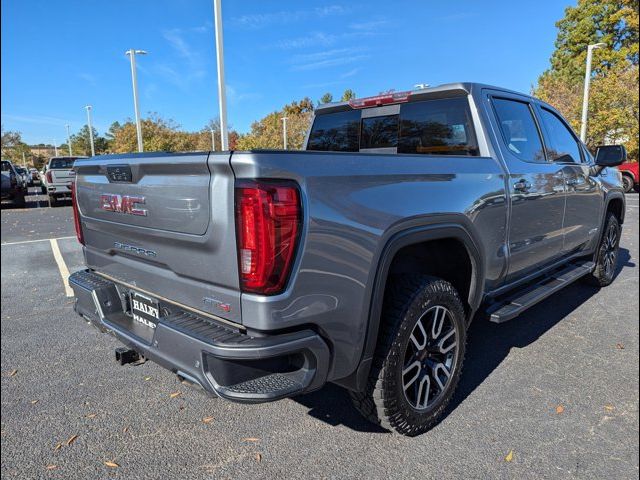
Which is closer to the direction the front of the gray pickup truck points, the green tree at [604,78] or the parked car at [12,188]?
the green tree

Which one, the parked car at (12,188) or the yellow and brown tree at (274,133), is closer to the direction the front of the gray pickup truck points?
the yellow and brown tree

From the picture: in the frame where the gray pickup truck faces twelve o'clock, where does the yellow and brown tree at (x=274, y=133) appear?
The yellow and brown tree is roughly at 10 o'clock from the gray pickup truck.

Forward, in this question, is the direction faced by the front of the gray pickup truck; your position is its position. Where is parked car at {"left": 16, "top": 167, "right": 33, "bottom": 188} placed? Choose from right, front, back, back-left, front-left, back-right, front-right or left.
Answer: left

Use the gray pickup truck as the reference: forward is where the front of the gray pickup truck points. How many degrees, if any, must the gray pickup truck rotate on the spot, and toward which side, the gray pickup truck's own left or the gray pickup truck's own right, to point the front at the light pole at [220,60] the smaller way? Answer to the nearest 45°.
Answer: approximately 45° to the gray pickup truck's own left

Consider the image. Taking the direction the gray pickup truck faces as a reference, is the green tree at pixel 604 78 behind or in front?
in front

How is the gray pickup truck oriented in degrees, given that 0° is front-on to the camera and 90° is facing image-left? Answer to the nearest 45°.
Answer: approximately 225°

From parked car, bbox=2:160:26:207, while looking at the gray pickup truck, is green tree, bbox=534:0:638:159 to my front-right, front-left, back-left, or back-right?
front-left

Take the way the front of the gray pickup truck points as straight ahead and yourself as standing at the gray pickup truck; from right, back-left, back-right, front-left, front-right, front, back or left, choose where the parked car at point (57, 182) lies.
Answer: left

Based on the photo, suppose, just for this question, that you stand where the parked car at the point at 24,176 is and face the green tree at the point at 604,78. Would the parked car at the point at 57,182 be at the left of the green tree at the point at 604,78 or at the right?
right

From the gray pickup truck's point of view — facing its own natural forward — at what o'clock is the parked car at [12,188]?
The parked car is roughly at 9 o'clock from the gray pickup truck.
